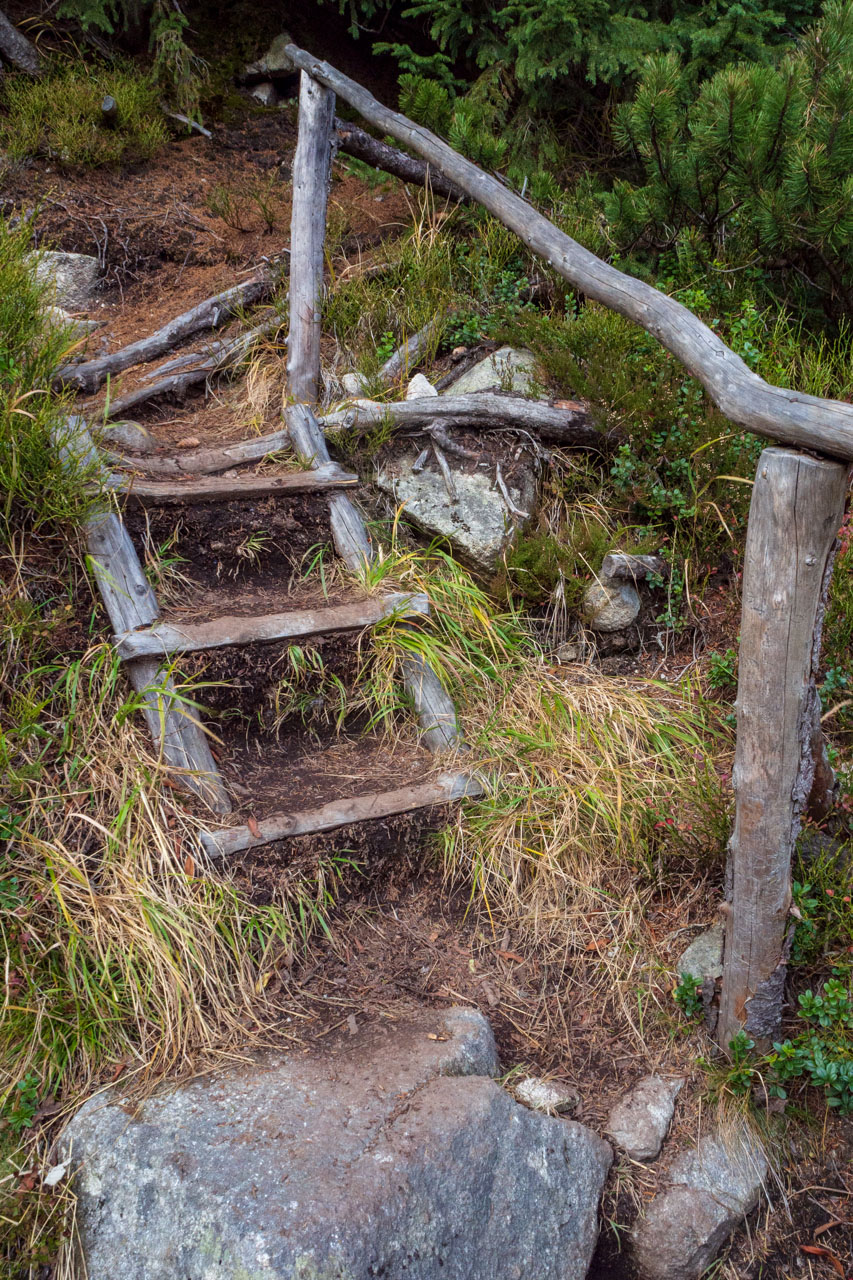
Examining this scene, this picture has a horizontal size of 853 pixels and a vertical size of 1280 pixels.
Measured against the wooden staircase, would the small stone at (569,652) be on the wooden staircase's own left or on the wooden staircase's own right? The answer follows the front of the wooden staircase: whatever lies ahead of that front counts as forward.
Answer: on the wooden staircase's own left

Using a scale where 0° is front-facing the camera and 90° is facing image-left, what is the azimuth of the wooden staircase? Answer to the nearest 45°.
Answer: approximately 0°

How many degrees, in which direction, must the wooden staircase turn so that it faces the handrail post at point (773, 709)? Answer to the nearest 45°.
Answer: approximately 45° to its left

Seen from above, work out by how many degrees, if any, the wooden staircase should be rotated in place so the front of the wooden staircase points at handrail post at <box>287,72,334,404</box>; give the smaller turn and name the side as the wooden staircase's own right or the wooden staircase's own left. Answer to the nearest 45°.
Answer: approximately 180°

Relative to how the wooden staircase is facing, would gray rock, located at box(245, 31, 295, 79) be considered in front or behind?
behind

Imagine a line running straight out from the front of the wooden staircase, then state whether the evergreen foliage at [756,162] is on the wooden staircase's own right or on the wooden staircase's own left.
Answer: on the wooden staircase's own left

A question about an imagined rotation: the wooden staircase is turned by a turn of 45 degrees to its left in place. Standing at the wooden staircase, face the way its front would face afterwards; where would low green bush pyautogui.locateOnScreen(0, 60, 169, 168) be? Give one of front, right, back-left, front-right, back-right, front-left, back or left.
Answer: back-left

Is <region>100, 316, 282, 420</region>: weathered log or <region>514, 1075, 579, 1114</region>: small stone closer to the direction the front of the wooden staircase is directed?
the small stone

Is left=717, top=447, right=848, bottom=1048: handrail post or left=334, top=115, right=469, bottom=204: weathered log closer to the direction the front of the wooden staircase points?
the handrail post
